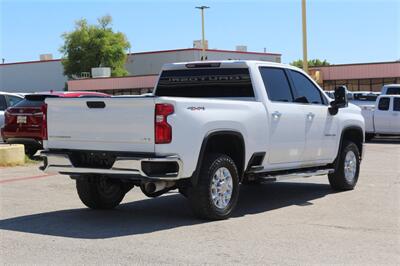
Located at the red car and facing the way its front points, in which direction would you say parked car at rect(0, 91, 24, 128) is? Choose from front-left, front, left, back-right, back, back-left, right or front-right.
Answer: front-left

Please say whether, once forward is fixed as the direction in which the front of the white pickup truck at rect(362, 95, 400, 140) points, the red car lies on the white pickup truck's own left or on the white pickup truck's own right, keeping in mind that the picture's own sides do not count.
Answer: on the white pickup truck's own right

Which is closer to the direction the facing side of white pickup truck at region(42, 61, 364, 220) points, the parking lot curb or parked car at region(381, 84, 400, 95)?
the parked car

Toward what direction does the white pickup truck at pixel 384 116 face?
to the viewer's right

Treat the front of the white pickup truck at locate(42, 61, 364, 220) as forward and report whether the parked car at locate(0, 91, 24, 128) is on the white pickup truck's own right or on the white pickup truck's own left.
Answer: on the white pickup truck's own left

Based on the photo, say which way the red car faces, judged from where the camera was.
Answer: facing away from the viewer and to the right of the viewer

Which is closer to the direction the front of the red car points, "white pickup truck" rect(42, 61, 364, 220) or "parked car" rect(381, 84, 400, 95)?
the parked car

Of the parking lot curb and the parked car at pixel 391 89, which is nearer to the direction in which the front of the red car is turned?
the parked car

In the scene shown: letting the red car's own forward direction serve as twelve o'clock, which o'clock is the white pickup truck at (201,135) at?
The white pickup truck is roughly at 4 o'clock from the red car.

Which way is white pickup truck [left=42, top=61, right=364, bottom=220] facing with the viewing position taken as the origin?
facing away from the viewer and to the right of the viewer
